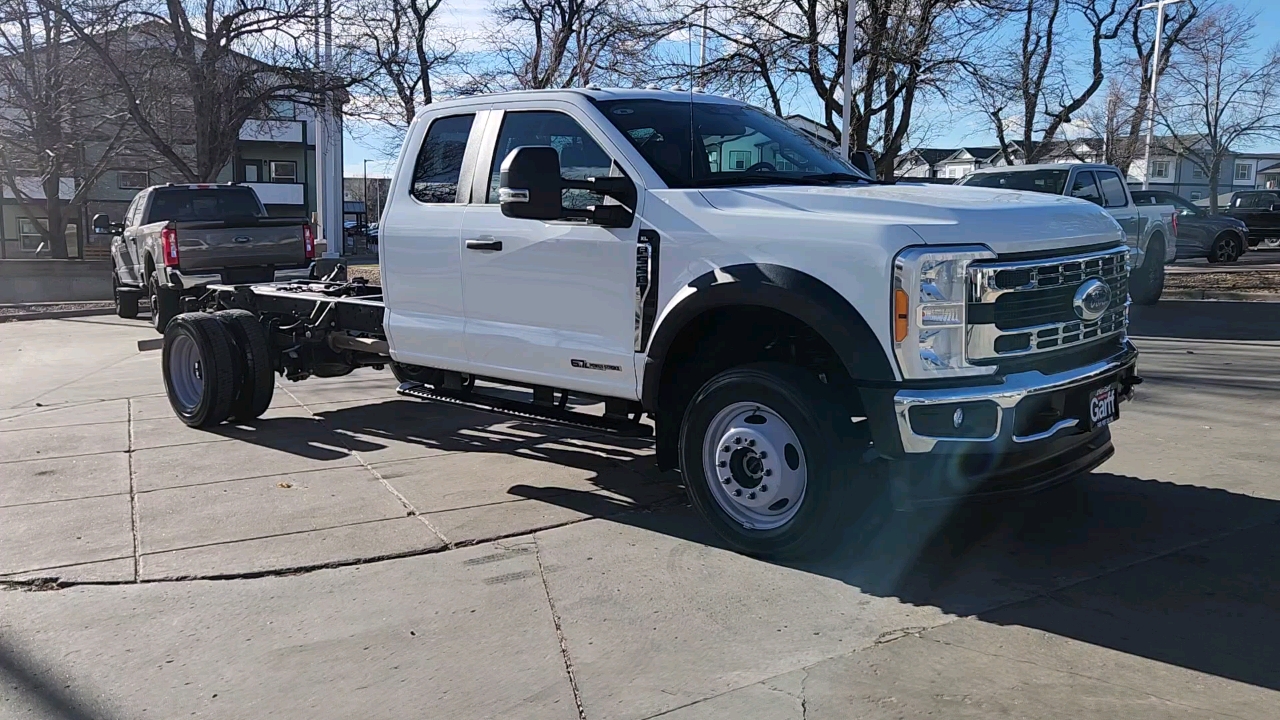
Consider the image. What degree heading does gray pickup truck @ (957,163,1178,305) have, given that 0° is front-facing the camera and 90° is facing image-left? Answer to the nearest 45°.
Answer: approximately 45°

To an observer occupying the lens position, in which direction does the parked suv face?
facing to the right of the viewer

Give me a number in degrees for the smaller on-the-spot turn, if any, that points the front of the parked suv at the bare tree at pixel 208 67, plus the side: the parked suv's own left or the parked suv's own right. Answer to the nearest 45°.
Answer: approximately 135° to the parked suv's own right

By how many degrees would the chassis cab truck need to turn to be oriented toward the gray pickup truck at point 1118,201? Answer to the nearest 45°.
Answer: approximately 90° to its left

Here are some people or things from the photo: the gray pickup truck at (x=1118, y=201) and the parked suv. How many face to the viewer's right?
1

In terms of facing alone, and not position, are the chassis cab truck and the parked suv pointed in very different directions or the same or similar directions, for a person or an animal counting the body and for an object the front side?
same or similar directions

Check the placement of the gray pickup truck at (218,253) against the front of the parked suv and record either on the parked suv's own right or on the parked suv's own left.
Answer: on the parked suv's own right

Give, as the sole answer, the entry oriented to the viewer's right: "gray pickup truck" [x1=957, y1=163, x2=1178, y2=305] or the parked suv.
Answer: the parked suv

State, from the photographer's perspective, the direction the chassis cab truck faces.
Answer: facing the viewer and to the right of the viewer

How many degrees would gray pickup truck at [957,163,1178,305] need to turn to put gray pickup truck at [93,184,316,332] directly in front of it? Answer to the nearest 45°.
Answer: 0° — it already faces it
